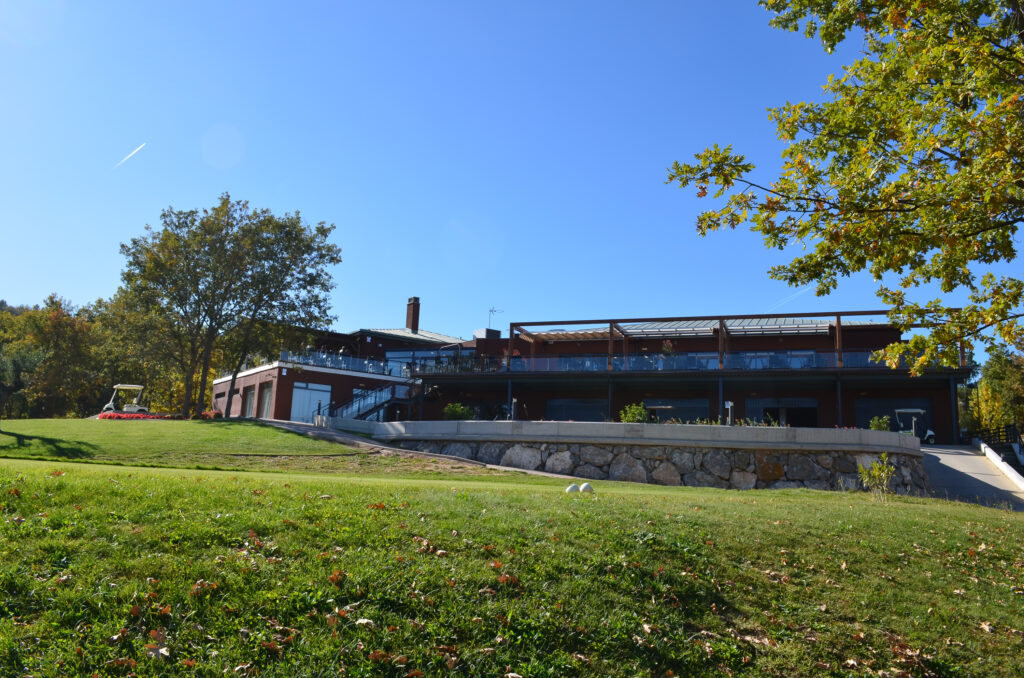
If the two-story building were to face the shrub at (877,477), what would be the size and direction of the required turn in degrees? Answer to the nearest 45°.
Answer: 0° — it already faces it

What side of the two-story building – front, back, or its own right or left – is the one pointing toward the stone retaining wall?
front

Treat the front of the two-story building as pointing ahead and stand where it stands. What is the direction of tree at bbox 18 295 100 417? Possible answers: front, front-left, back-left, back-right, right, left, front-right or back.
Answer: right

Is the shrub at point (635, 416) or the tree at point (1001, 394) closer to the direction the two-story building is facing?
the shrub

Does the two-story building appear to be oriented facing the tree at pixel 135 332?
no

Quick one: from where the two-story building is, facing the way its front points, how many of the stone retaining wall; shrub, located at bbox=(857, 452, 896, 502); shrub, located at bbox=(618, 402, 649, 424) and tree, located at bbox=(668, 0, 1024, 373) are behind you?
0

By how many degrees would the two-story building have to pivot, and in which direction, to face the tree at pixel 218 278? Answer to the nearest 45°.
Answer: approximately 90° to its right

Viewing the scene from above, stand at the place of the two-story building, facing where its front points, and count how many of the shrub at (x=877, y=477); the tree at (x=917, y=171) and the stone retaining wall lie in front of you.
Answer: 3

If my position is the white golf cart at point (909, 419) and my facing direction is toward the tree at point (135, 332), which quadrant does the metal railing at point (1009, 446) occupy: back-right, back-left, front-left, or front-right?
back-left

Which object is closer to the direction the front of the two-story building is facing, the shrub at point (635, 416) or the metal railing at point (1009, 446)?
the shrub

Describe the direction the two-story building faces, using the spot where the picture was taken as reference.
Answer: facing the viewer

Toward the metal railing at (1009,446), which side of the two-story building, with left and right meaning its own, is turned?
left

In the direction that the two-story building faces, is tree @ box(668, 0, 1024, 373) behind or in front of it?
in front

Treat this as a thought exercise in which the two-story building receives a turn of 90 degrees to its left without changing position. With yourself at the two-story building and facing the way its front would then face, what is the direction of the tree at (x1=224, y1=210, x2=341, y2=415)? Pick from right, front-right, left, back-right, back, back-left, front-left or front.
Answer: back

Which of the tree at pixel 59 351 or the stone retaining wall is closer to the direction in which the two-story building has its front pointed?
the stone retaining wall

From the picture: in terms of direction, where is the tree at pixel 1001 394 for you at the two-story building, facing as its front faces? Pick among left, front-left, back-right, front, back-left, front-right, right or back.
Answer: back-left

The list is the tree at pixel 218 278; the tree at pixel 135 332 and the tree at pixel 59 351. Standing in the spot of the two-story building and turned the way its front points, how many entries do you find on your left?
0
